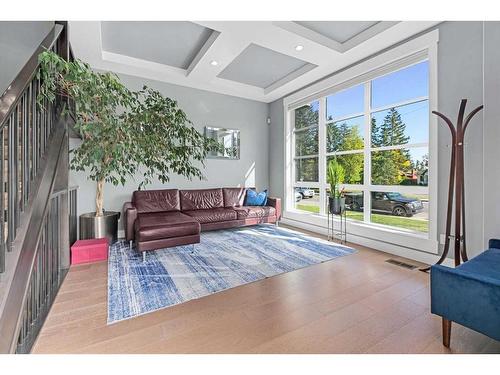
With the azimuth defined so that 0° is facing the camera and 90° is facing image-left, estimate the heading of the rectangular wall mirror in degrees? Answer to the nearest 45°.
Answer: approximately 315°

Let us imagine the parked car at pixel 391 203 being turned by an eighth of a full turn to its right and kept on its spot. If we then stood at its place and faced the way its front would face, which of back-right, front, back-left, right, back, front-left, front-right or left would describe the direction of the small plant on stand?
right

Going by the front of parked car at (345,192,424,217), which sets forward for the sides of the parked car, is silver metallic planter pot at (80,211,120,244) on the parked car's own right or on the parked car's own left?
on the parked car's own right

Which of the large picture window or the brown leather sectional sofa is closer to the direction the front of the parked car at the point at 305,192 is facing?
the large picture window

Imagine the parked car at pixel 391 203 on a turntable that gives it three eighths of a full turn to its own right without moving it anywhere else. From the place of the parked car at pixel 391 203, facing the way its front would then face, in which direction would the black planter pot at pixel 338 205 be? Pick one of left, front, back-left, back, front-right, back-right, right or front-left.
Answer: front

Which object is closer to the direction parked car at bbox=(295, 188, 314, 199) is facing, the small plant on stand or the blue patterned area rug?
the small plant on stand
